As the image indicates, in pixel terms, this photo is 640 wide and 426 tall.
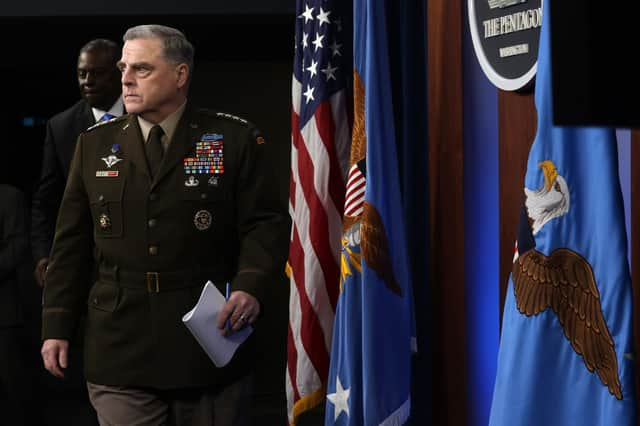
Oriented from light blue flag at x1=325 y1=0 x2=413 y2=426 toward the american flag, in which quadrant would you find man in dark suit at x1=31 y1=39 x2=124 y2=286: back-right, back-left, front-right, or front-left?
front-left

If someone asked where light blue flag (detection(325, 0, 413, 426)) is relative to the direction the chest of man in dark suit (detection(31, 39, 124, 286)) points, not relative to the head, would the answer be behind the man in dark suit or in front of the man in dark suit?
in front

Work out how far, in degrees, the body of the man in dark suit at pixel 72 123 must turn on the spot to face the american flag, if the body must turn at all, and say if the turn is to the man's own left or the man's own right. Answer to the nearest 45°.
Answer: approximately 45° to the man's own left

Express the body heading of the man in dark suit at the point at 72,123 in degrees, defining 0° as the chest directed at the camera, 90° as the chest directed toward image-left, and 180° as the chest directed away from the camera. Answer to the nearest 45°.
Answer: approximately 0°

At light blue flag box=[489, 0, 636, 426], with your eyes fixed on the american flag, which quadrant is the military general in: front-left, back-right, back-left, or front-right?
front-left

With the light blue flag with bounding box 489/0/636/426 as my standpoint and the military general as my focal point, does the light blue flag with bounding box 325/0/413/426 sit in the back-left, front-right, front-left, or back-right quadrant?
front-right

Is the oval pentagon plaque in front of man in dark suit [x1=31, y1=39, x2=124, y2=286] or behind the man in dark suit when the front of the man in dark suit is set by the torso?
in front

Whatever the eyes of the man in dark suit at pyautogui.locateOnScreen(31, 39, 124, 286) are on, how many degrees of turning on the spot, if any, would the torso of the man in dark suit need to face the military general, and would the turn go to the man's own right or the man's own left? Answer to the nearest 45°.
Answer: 0° — they already face them
